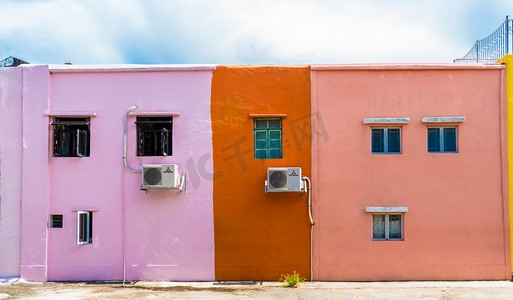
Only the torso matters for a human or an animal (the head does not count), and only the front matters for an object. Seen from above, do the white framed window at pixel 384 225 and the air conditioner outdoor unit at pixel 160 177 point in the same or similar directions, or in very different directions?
same or similar directions

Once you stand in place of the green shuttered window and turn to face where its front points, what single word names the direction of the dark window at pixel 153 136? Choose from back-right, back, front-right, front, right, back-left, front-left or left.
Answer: right

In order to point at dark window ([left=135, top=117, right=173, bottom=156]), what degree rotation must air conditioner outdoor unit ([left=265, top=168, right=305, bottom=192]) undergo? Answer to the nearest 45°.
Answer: approximately 90° to its right

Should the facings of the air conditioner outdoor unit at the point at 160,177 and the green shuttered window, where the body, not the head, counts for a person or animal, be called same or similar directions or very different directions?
same or similar directions

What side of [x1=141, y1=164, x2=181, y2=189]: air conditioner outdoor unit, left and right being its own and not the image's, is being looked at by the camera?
front

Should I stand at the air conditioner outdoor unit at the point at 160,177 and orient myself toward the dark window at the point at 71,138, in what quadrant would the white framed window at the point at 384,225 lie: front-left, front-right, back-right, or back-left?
back-right

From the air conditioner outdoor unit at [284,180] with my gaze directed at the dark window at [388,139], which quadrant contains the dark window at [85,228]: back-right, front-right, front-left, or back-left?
back-left

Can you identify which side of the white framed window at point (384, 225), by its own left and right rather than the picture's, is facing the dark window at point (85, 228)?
right

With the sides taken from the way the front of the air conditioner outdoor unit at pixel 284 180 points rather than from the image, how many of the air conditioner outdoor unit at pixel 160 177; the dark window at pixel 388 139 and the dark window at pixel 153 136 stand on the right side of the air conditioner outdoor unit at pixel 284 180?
2

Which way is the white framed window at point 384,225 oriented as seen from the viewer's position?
toward the camera

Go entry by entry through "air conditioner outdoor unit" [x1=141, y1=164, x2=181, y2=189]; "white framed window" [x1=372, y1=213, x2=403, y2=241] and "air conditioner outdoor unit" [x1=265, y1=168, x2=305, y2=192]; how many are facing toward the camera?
3

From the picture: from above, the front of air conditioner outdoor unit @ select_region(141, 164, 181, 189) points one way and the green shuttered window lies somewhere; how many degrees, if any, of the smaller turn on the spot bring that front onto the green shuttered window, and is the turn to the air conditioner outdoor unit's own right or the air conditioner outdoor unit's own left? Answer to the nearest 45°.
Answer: approximately 90° to the air conditioner outdoor unit's own left

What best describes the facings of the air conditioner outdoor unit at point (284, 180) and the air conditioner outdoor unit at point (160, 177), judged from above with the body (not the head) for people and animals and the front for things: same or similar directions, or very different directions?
same or similar directions

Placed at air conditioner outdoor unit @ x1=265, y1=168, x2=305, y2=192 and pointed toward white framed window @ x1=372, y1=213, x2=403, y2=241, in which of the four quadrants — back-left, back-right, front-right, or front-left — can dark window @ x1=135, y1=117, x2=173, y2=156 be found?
back-left

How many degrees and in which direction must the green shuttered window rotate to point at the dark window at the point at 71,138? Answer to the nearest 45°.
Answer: approximately 90° to its right
